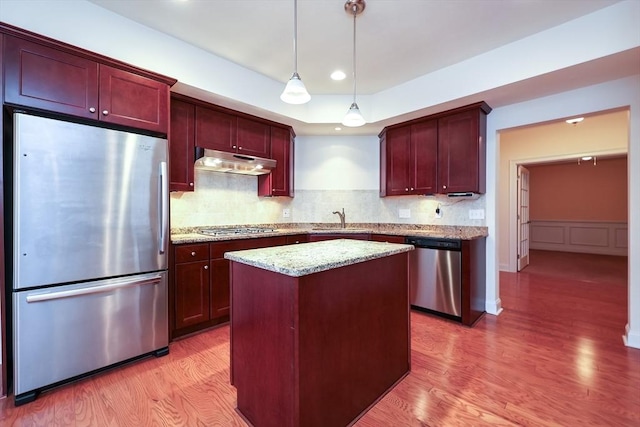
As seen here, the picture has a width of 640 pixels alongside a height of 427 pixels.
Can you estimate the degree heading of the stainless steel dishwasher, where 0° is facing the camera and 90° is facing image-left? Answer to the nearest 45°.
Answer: approximately 45°

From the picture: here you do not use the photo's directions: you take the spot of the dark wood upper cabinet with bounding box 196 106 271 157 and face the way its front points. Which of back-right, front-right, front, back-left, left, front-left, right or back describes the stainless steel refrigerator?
right
